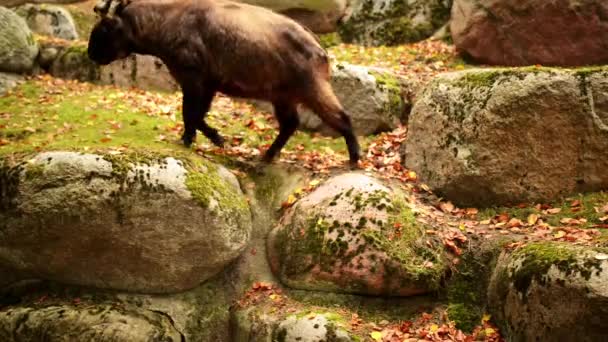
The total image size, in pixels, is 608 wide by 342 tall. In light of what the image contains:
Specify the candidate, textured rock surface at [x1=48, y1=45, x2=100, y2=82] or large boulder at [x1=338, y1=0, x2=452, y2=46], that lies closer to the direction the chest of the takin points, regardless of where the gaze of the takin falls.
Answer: the textured rock surface

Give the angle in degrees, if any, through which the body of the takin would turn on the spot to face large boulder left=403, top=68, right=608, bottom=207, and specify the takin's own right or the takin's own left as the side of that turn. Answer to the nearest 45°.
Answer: approximately 180°

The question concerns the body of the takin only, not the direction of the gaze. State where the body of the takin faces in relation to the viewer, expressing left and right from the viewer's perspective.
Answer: facing to the left of the viewer

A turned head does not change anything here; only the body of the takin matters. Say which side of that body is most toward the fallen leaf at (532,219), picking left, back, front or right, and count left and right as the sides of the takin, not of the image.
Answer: back

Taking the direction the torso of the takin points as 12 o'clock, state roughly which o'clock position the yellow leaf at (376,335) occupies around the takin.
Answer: The yellow leaf is roughly at 8 o'clock from the takin.

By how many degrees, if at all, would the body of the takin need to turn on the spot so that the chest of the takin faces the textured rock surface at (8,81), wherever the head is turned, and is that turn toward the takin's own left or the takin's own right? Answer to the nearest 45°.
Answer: approximately 45° to the takin's own right

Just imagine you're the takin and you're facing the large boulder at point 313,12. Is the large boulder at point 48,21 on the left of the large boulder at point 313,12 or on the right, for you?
left

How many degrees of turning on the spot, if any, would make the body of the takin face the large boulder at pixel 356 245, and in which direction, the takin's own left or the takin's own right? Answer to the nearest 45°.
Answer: approximately 135° to the takin's own left

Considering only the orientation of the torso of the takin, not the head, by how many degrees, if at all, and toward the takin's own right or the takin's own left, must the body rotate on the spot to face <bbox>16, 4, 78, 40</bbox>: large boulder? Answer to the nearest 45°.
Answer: approximately 45° to the takin's own right

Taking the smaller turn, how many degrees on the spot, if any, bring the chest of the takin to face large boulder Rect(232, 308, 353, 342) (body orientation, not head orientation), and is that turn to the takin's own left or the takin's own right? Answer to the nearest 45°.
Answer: approximately 135° to the takin's own left
